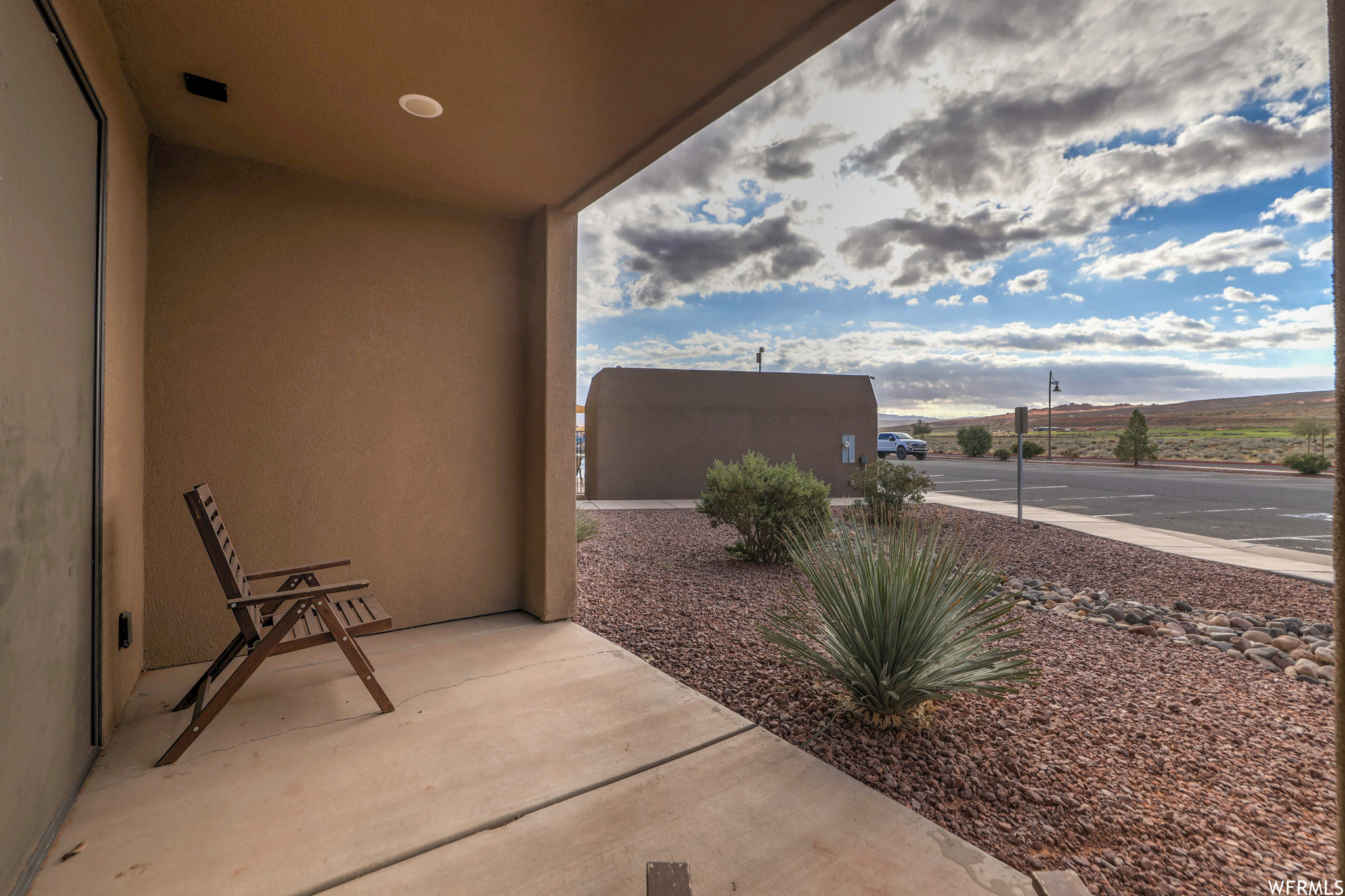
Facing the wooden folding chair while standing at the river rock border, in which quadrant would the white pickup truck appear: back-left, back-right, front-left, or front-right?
back-right

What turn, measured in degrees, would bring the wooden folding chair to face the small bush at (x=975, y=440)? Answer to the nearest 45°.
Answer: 0° — it already faces it

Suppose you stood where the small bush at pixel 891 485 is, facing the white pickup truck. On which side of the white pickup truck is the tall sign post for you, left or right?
right

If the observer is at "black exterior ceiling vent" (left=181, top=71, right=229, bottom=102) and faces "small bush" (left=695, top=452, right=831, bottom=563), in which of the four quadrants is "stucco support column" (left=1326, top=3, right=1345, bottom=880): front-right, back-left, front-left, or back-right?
front-right

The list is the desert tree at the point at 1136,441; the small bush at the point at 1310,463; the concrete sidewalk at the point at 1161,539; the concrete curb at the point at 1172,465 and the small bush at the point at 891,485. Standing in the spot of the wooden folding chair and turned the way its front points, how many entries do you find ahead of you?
5

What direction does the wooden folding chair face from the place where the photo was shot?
facing to the right of the viewer

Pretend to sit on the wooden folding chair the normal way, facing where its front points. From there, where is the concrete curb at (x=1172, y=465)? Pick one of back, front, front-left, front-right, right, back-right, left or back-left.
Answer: front

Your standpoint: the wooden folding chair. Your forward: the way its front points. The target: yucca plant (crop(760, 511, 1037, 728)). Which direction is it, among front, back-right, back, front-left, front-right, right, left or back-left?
front-right

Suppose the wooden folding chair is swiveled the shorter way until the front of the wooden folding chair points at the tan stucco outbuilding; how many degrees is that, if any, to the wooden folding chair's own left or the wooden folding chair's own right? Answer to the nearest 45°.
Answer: approximately 45° to the wooden folding chair's own left

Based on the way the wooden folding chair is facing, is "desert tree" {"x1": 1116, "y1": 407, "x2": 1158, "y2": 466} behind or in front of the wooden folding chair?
in front

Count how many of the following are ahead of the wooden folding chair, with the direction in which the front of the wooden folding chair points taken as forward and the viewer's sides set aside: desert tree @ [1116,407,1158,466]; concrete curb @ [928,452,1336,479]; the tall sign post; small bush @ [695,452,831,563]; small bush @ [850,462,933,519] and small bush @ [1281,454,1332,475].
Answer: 6

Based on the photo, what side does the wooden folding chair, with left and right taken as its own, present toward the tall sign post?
front

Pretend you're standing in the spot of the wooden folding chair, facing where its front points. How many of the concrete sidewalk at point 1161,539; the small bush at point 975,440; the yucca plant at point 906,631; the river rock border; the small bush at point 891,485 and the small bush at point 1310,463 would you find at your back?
0

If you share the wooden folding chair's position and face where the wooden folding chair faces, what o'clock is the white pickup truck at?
The white pickup truck is roughly at 11 o'clock from the wooden folding chair.

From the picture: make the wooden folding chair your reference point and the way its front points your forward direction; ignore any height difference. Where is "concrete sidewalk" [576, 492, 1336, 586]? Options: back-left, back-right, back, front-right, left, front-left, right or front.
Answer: front
